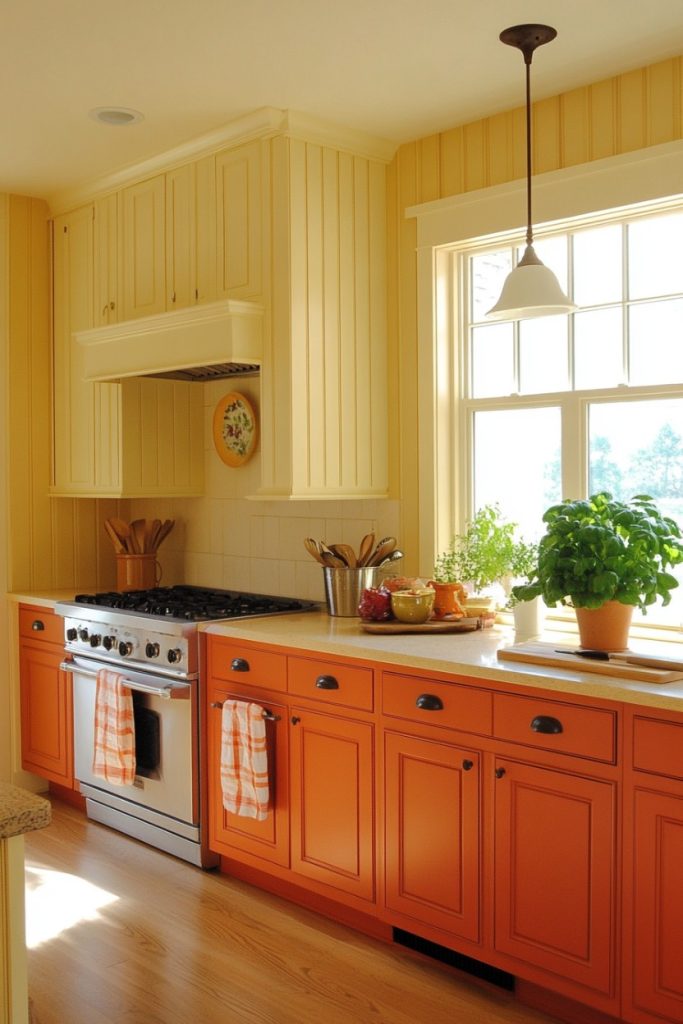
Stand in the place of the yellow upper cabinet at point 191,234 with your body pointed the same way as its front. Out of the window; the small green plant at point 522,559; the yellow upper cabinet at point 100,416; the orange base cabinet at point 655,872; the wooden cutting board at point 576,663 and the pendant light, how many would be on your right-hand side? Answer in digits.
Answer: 1

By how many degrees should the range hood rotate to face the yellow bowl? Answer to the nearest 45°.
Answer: approximately 90° to its left

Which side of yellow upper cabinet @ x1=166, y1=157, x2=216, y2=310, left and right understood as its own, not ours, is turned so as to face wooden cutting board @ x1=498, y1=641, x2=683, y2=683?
left

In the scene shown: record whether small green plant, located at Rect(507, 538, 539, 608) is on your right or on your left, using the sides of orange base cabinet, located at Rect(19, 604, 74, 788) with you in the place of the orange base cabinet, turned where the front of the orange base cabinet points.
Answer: on your left

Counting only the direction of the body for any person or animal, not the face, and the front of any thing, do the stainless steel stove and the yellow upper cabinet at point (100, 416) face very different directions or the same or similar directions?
same or similar directions

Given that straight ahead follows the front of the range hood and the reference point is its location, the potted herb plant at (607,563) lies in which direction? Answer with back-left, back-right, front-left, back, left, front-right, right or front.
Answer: left

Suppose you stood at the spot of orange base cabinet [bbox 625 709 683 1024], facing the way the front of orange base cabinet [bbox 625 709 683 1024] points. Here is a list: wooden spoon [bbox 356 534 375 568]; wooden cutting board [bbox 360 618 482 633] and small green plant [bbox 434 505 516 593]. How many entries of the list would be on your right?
3

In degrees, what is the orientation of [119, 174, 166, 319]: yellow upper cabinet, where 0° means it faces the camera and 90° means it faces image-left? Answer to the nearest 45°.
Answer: approximately 45°

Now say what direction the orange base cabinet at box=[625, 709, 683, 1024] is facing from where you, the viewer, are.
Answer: facing the viewer and to the left of the viewer
